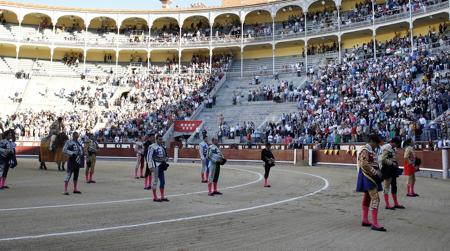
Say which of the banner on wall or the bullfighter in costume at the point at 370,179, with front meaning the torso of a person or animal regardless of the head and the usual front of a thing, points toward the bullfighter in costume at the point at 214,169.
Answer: the banner on wall

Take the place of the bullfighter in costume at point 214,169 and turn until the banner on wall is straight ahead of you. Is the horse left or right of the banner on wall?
left

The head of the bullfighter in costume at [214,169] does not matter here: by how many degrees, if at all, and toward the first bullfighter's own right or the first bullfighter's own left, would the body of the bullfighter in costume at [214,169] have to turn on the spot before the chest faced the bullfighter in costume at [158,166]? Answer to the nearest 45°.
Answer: approximately 135° to the first bullfighter's own right
